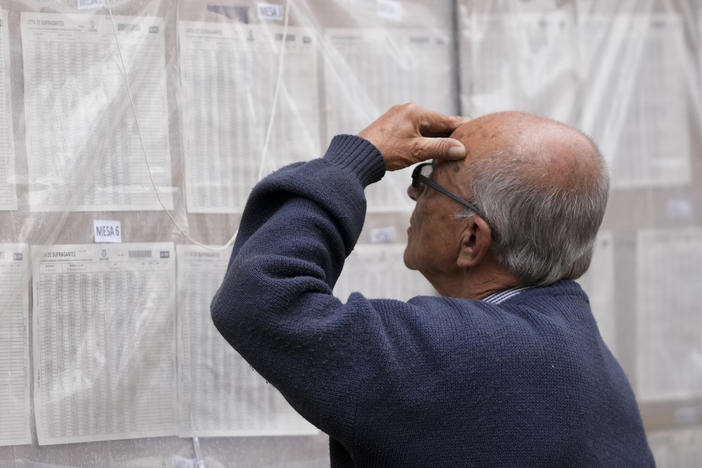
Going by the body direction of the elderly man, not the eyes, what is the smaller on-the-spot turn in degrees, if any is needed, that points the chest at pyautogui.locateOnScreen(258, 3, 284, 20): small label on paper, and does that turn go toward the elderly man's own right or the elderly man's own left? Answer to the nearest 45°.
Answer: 0° — they already face it

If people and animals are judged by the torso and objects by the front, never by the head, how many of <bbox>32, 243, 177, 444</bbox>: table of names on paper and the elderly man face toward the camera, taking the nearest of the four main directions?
1

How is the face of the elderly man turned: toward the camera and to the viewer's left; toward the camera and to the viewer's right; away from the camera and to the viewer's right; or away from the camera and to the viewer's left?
away from the camera and to the viewer's left

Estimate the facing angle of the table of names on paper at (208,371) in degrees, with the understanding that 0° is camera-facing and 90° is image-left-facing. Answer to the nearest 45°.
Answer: approximately 0°

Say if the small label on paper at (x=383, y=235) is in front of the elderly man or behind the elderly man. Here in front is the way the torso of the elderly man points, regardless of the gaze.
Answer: in front
